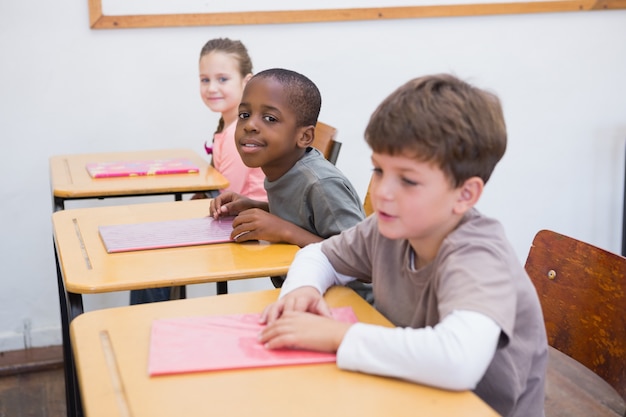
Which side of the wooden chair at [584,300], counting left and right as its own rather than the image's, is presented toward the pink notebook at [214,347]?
front

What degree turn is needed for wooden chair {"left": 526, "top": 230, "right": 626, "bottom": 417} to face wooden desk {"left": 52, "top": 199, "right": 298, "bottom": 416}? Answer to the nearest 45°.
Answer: approximately 45° to its right

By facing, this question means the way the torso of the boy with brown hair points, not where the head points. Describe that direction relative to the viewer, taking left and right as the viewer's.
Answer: facing the viewer and to the left of the viewer

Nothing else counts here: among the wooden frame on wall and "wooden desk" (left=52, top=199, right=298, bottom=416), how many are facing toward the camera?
1

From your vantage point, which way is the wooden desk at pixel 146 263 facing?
to the viewer's right

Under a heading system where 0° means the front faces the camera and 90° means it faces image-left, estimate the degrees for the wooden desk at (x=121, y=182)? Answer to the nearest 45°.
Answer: approximately 270°

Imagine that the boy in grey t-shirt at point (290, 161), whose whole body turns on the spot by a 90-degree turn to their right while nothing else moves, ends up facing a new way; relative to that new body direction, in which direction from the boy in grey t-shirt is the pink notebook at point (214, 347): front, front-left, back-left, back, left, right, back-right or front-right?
back-left

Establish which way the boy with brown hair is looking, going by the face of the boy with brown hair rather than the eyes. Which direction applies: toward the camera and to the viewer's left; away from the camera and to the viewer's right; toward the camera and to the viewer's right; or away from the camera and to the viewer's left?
toward the camera and to the viewer's left

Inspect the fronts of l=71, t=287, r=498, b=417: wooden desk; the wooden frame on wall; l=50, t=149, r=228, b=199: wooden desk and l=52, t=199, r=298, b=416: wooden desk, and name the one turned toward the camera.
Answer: the wooden frame on wall

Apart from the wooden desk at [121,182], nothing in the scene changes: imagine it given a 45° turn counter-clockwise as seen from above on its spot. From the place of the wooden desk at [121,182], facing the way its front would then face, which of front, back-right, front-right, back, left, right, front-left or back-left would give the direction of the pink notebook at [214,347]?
back-right

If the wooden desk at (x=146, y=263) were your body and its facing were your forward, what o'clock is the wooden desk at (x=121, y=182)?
the wooden desk at (x=121, y=182) is roughly at 9 o'clock from the wooden desk at (x=146, y=263).

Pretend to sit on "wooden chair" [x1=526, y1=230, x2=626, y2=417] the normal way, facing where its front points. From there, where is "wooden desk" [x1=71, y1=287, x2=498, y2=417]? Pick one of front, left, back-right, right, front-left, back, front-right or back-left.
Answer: front
